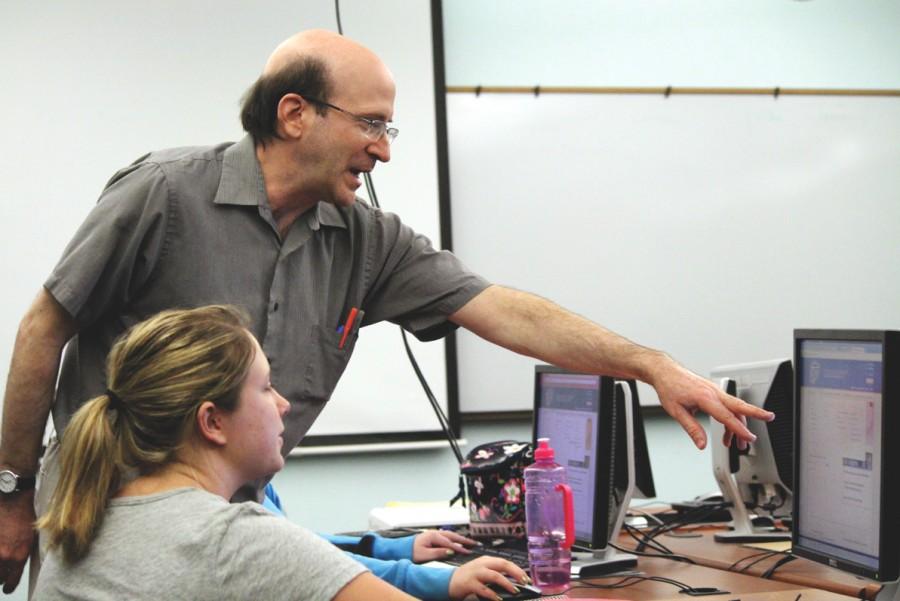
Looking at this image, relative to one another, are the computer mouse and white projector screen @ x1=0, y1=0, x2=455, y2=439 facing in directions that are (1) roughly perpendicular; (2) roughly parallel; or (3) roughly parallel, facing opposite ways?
roughly perpendicular

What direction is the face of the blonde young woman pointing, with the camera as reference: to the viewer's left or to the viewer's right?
to the viewer's right

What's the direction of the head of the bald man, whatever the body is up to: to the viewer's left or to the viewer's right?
to the viewer's right

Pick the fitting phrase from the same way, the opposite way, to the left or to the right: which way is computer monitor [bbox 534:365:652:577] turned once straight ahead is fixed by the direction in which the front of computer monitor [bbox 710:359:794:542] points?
the opposite way

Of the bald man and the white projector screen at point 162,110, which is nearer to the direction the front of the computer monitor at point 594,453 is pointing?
the bald man

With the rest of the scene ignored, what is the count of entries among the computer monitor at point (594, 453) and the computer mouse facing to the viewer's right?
1

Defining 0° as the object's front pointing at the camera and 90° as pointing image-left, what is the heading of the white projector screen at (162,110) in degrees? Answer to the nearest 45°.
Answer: approximately 0°

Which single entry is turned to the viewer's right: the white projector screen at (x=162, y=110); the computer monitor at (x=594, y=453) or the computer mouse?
the computer mouse

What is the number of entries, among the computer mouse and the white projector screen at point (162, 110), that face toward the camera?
1

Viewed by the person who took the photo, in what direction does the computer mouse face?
facing to the right of the viewer

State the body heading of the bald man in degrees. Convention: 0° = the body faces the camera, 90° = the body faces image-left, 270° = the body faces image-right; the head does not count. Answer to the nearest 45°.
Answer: approximately 315°
